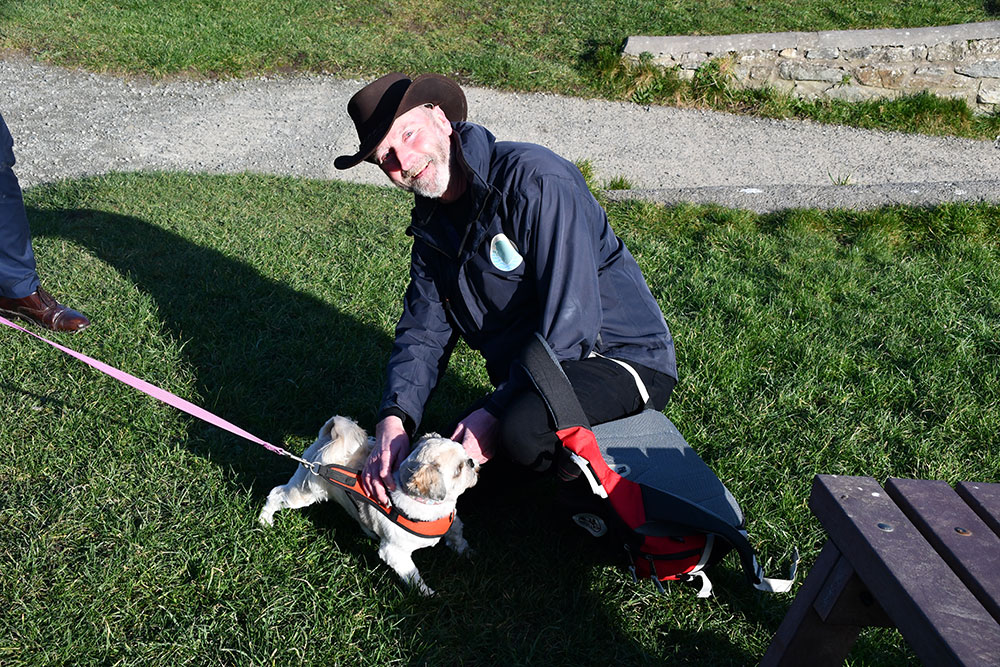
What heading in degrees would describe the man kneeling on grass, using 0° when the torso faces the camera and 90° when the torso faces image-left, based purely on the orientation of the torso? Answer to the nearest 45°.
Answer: approximately 45°

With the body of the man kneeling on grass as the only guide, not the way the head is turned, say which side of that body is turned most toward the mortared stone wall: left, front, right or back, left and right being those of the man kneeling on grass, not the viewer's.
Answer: back

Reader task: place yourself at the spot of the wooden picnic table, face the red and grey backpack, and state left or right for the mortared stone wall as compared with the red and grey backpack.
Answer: right

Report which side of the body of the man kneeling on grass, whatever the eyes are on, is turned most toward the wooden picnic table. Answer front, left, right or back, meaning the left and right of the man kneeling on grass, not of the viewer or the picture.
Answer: left

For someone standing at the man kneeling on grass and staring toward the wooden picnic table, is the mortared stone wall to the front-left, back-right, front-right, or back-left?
back-left
